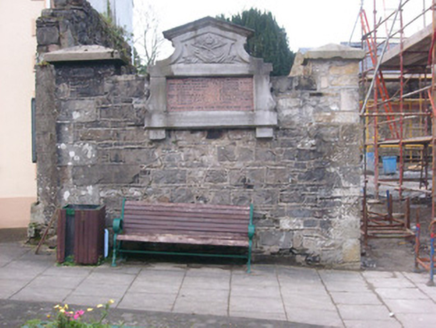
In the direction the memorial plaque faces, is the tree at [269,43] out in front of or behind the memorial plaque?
behind

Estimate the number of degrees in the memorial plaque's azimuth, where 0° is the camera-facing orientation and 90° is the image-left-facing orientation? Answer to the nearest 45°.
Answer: approximately 0°
